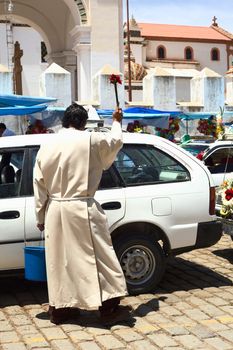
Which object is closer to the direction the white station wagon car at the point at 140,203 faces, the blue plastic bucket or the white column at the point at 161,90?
the blue plastic bucket

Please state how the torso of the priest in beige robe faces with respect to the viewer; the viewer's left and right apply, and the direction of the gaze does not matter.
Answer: facing away from the viewer and to the right of the viewer

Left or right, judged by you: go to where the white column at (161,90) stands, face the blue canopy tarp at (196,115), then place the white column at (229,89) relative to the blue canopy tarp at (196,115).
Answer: left

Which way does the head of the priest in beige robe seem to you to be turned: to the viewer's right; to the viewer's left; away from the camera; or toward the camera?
away from the camera
